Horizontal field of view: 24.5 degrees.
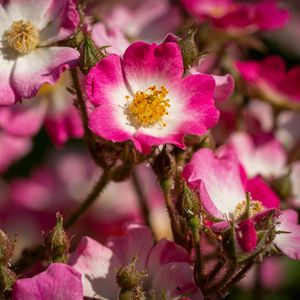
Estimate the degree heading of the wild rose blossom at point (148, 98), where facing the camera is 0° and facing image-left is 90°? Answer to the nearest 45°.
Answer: approximately 0°

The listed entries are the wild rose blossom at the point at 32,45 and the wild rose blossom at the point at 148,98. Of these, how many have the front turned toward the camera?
2

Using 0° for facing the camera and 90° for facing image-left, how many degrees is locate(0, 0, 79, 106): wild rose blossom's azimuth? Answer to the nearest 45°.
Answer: approximately 0°

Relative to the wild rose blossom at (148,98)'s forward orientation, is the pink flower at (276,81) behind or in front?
behind

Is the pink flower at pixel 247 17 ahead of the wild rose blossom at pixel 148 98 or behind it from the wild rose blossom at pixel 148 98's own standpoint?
behind
